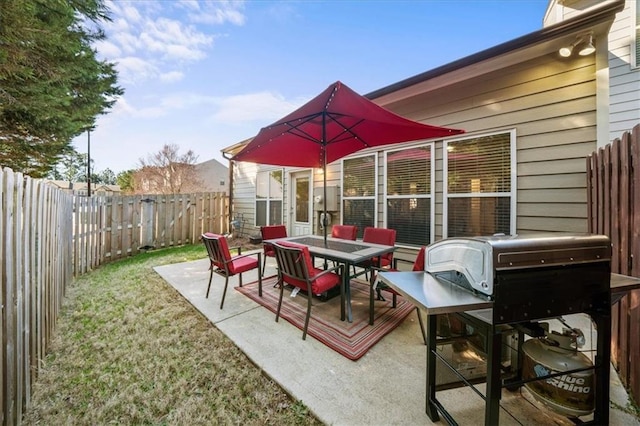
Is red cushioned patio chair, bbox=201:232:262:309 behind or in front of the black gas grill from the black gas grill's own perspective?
in front

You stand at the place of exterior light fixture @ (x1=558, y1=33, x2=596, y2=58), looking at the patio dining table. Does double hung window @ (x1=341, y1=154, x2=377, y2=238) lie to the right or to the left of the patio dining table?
right

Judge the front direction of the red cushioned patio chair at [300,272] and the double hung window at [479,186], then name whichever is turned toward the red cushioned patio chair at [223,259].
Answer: the double hung window

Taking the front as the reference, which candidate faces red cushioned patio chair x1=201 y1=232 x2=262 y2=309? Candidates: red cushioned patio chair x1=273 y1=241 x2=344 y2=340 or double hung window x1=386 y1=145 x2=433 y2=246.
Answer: the double hung window

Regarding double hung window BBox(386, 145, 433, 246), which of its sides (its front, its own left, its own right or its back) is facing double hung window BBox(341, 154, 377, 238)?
right

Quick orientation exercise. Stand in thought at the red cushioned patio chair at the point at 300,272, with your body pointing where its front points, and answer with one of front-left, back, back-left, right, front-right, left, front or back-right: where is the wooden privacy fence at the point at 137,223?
left

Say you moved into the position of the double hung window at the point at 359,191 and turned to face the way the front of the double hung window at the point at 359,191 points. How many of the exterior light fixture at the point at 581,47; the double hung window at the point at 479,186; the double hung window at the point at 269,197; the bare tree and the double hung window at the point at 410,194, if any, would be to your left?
3

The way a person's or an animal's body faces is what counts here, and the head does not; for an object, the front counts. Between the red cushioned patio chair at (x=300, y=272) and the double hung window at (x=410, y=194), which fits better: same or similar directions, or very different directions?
very different directions

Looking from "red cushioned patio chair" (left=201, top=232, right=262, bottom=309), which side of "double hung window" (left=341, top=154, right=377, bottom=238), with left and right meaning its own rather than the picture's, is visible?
front

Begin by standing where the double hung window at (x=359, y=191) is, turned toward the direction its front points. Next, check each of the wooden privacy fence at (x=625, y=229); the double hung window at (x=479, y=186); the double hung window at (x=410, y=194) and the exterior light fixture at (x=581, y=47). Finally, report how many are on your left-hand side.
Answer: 4

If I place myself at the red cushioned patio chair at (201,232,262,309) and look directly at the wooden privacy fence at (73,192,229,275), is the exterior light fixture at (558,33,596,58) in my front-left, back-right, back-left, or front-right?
back-right

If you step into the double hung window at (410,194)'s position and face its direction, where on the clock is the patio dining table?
The patio dining table is roughly at 11 o'clock from the double hung window.

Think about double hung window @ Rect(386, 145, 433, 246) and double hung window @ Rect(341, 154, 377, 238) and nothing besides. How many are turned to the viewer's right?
0
